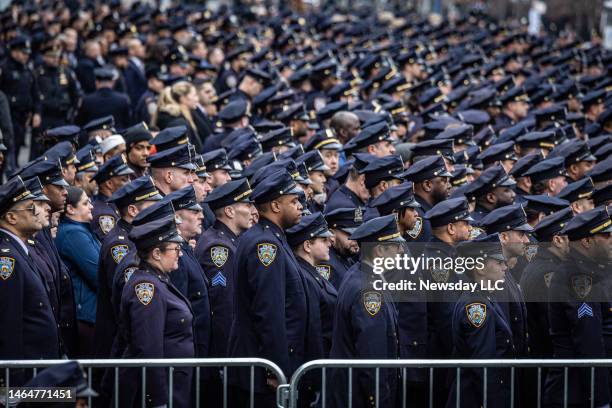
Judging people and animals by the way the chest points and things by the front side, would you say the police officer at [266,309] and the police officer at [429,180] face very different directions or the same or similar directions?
same or similar directions

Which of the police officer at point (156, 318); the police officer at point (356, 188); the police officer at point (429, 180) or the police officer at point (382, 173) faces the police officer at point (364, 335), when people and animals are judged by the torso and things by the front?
the police officer at point (156, 318)

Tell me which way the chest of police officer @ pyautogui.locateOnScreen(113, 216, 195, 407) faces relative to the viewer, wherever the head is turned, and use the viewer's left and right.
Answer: facing to the right of the viewer

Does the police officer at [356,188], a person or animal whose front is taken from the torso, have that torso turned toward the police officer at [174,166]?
no

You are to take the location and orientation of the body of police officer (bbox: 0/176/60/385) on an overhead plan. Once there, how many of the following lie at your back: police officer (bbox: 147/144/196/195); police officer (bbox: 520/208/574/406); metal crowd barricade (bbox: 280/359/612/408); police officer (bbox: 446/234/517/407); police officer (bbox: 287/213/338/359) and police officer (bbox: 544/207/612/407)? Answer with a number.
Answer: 0

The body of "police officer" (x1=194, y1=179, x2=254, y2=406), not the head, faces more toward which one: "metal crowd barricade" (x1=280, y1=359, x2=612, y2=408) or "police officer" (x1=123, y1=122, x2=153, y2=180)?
the metal crowd barricade

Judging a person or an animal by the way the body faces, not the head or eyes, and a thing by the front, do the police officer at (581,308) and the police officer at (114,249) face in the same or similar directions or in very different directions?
same or similar directions

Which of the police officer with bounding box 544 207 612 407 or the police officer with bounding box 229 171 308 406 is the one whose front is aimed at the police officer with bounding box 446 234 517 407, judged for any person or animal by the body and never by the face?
the police officer with bounding box 229 171 308 406

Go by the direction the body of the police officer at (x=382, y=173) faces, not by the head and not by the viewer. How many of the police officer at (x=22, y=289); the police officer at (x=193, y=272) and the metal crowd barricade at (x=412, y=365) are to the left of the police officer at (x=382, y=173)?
0

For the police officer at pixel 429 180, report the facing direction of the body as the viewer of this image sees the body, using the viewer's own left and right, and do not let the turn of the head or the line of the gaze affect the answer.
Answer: facing to the right of the viewer

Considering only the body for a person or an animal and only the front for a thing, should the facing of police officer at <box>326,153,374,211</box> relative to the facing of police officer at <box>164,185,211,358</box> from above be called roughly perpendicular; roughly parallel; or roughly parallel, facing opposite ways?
roughly parallel

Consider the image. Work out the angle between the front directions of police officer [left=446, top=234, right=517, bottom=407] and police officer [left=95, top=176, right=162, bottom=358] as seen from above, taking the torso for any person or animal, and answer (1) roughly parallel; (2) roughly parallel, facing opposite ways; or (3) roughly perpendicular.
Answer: roughly parallel

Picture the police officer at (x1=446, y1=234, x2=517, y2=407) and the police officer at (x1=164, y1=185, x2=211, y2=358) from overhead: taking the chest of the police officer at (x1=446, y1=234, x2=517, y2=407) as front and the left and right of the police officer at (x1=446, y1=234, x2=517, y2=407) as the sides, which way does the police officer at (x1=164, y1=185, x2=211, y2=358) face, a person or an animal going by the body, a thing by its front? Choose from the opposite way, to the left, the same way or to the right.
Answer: the same way
